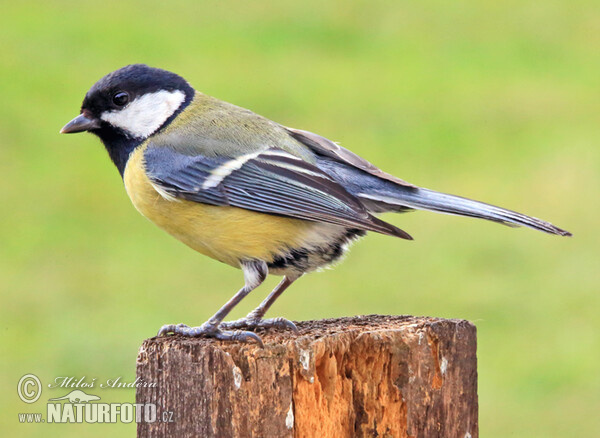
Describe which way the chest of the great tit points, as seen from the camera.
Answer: to the viewer's left
